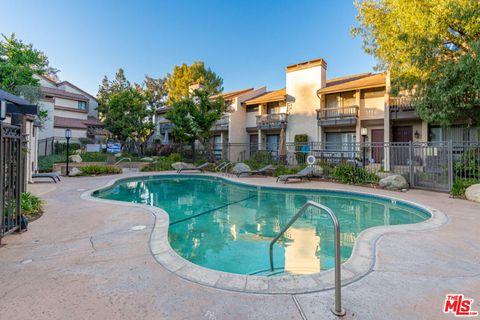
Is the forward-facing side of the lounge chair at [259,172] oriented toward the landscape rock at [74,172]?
yes

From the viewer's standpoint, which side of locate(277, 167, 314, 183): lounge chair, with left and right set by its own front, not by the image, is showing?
left

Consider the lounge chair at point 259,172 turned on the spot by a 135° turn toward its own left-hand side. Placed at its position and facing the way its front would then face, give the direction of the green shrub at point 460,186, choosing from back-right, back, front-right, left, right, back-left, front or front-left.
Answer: front

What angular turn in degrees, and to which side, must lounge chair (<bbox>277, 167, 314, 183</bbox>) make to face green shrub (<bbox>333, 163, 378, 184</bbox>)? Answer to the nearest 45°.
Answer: approximately 180°

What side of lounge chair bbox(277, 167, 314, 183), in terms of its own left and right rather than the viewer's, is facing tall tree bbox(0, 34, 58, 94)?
front

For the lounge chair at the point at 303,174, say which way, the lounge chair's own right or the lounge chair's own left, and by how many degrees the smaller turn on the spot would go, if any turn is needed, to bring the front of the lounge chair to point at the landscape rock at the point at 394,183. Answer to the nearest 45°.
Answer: approximately 135° to the lounge chair's own left

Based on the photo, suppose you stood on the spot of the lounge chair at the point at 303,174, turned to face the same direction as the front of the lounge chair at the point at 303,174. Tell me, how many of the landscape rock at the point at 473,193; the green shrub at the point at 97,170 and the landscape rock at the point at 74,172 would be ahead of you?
2

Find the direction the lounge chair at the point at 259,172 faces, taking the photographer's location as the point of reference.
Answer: facing to the left of the viewer
